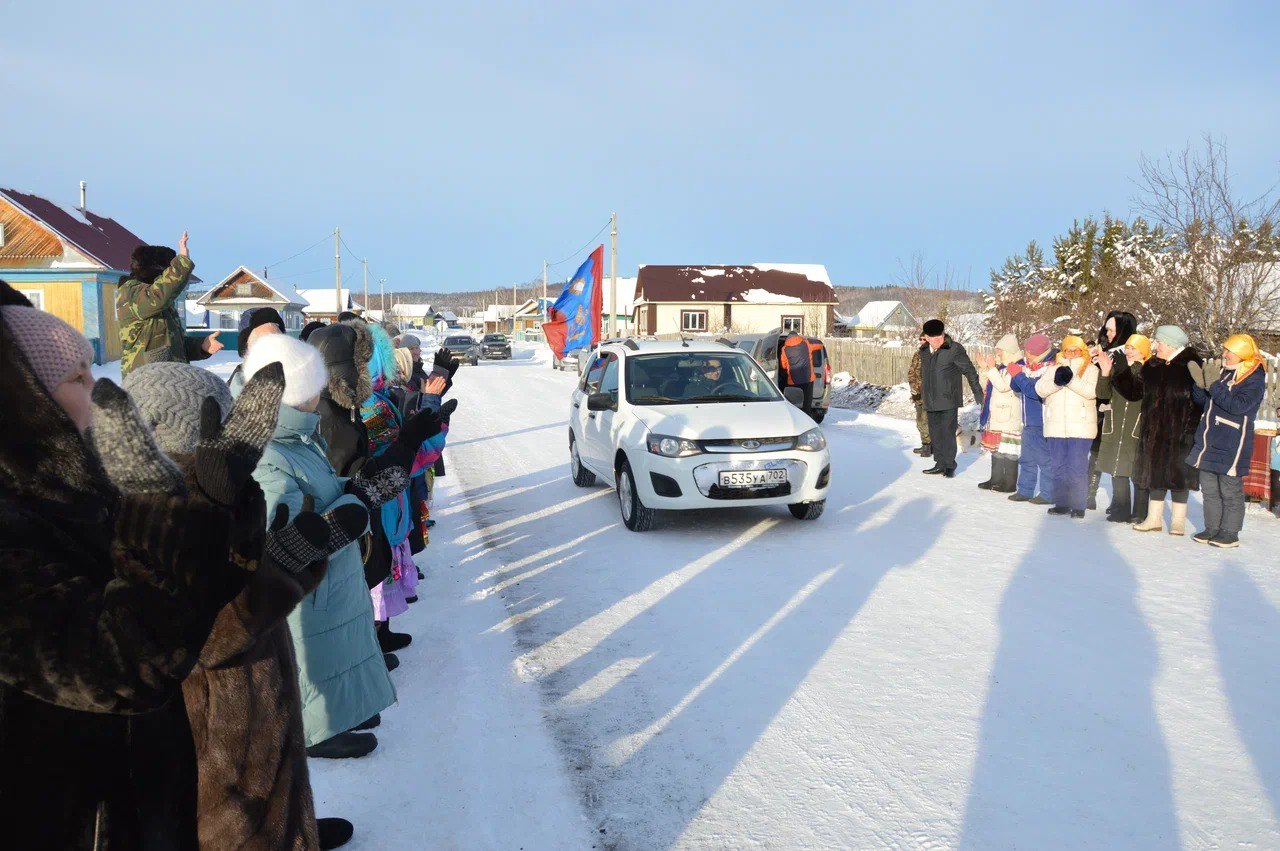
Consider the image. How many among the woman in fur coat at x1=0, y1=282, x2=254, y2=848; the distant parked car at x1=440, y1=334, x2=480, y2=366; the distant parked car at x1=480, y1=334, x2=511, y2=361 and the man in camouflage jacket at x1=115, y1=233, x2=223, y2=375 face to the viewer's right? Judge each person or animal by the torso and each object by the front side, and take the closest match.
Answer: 2

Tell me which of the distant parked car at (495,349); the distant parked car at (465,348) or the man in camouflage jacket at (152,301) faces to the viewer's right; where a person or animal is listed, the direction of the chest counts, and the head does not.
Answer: the man in camouflage jacket

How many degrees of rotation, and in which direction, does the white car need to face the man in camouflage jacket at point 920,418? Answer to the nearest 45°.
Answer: approximately 90° to its left

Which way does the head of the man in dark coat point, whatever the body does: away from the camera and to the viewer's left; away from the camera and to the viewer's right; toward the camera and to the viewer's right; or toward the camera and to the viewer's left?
toward the camera and to the viewer's left

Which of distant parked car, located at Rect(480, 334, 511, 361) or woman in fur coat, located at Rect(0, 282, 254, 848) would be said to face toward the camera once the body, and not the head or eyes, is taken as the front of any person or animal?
the distant parked car

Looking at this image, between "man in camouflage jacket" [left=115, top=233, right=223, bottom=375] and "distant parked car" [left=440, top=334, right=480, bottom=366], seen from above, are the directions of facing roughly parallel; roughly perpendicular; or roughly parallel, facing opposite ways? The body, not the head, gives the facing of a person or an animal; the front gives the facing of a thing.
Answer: roughly perpendicular

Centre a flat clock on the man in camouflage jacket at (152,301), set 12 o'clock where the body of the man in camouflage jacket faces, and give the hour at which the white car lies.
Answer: The white car is roughly at 12 o'clock from the man in camouflage jacket.

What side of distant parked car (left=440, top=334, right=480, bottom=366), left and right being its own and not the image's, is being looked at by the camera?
front

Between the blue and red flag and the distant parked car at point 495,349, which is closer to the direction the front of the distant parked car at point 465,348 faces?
the blue and red flag

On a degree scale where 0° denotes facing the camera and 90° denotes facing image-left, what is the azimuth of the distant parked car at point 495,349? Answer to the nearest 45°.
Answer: approximately 0°

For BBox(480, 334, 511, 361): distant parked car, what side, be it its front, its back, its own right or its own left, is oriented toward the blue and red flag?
front

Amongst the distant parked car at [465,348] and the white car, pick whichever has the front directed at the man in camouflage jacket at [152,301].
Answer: the distant parked car

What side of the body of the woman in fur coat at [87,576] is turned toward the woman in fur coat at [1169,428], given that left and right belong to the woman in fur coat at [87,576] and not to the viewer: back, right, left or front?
front

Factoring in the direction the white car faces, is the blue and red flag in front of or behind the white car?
behind

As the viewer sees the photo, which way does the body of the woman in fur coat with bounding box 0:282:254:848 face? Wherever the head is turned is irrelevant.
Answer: to the viewer's right

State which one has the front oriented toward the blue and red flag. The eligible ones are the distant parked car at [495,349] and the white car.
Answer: the distant parked car

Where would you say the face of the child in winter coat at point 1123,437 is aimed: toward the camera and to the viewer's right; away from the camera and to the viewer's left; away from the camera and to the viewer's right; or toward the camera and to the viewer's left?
toward the camera and to the viewer's left

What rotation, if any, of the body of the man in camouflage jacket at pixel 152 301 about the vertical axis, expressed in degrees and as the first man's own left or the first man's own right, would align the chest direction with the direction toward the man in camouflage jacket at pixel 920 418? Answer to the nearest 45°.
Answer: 0° — they already face them

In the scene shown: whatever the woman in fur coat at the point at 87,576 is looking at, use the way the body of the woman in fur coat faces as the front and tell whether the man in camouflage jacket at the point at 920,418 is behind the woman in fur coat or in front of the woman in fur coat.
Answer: in front
